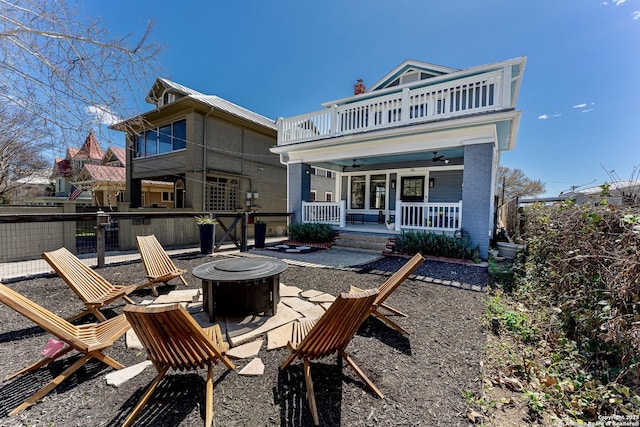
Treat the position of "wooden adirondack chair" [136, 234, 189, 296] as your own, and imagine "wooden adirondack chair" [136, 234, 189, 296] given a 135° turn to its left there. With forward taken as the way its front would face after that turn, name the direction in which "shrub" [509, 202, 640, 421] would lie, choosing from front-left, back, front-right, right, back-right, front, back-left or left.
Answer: back-right

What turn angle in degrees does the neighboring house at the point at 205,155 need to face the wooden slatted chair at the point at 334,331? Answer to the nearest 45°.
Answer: approximately 45° to its left

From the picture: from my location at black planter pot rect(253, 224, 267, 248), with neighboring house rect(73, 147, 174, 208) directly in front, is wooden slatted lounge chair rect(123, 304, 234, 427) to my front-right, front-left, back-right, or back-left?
back-left

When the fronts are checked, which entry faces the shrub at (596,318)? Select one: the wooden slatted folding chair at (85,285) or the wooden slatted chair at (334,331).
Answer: the wooden slatted folding chair at (85,285)

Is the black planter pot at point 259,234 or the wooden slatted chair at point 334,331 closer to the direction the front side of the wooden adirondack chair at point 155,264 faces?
the wooden slatted chair

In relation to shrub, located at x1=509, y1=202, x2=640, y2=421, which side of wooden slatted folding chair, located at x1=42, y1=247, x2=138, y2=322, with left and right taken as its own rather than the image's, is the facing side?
front

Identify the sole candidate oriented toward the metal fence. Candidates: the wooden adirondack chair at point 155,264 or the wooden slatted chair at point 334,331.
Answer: the wooden slatted chair at point 334,331

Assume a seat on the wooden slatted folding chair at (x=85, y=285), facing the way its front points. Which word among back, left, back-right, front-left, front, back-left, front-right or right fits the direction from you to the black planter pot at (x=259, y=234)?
left

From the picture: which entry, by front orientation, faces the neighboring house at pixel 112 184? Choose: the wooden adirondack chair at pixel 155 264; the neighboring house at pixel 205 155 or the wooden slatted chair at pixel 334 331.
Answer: the wooden slatted chair at pixel 334 331

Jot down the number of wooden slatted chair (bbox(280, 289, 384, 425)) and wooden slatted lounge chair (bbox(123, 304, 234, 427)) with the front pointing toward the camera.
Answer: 0

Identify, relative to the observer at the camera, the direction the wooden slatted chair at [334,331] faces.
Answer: facing away from the viewer and to the left of the viewer

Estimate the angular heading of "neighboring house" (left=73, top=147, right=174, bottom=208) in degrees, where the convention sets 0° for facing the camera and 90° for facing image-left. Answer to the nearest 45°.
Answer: approximately 45°

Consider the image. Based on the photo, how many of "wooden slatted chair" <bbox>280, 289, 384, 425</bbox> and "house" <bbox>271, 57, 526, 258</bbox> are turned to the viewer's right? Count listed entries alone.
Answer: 0

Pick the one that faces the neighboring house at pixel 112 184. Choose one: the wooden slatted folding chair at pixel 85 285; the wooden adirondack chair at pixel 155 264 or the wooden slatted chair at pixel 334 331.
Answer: the wooden slatted chair at pixel 334 331

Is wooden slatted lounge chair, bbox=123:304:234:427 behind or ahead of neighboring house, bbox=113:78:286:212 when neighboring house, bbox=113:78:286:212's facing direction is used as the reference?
ahead

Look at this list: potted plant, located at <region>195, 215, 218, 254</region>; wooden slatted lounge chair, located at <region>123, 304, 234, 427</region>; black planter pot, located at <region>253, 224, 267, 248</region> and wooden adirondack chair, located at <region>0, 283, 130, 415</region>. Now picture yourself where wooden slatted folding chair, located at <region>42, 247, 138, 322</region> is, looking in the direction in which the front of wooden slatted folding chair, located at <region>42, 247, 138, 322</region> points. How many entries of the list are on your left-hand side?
2

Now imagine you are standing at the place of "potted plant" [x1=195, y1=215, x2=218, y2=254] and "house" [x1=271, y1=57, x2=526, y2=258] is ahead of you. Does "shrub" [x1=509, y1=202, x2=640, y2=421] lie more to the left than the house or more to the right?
right
